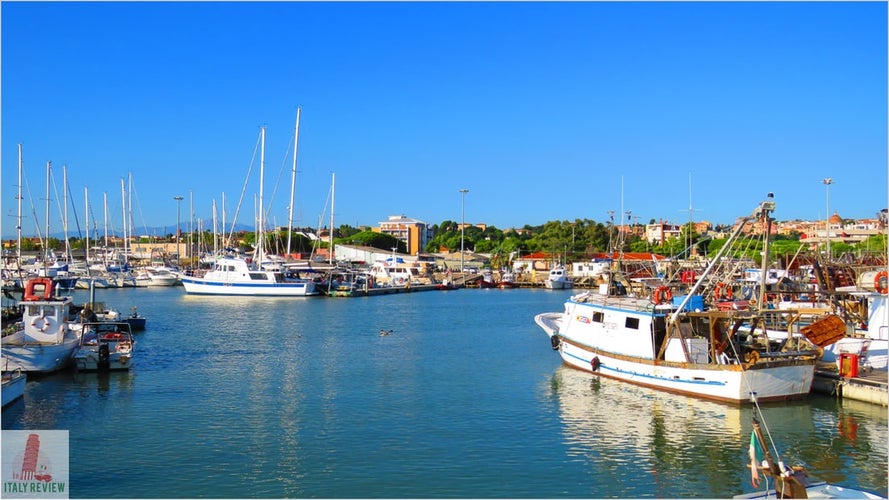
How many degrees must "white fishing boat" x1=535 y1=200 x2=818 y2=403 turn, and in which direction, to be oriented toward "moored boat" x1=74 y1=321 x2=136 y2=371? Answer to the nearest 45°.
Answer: approximately 45° to its left

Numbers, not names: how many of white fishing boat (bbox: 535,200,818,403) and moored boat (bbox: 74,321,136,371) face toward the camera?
0

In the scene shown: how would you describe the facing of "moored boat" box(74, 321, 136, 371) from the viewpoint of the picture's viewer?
facing away from the viewer

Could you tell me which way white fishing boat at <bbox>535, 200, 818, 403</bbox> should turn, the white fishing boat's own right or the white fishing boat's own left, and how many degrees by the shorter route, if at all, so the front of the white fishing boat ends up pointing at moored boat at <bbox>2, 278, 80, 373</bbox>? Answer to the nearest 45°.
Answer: approximately 45° to the white fishing boat's own left

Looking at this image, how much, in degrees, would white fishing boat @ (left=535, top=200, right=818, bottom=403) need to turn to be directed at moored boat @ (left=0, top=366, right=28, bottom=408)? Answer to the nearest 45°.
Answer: approximately 90° to its left

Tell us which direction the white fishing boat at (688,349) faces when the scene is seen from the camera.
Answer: facing away from the viewer and to the left of the viewer

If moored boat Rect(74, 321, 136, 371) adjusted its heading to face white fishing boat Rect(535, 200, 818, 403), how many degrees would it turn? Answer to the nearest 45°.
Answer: approximately 135° to its right

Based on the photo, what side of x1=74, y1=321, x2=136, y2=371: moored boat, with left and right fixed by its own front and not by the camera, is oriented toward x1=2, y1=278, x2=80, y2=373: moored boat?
left
